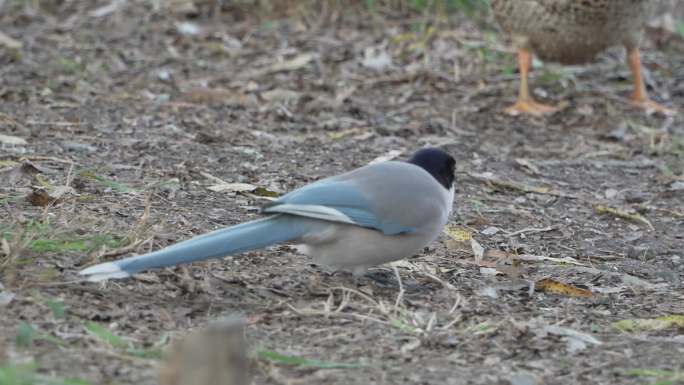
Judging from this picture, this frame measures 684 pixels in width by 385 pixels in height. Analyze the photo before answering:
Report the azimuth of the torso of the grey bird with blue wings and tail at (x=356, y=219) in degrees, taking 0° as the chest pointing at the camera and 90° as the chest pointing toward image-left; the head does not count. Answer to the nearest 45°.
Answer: approximately 270°

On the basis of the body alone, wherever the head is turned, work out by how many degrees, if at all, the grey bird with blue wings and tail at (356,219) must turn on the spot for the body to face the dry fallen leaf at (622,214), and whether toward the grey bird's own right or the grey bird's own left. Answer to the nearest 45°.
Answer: approximately 45° to the grey bird's own left

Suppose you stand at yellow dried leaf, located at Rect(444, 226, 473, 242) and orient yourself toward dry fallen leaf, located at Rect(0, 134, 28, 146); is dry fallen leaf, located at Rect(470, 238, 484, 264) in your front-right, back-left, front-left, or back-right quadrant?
back-left

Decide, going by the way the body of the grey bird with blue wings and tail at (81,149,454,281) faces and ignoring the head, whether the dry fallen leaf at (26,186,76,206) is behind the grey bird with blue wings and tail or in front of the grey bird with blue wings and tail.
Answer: behind

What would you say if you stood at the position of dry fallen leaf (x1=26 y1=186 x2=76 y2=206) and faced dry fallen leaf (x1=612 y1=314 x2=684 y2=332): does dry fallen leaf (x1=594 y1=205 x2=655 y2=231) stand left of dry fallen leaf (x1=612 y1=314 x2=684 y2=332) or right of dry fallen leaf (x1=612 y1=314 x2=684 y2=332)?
left
